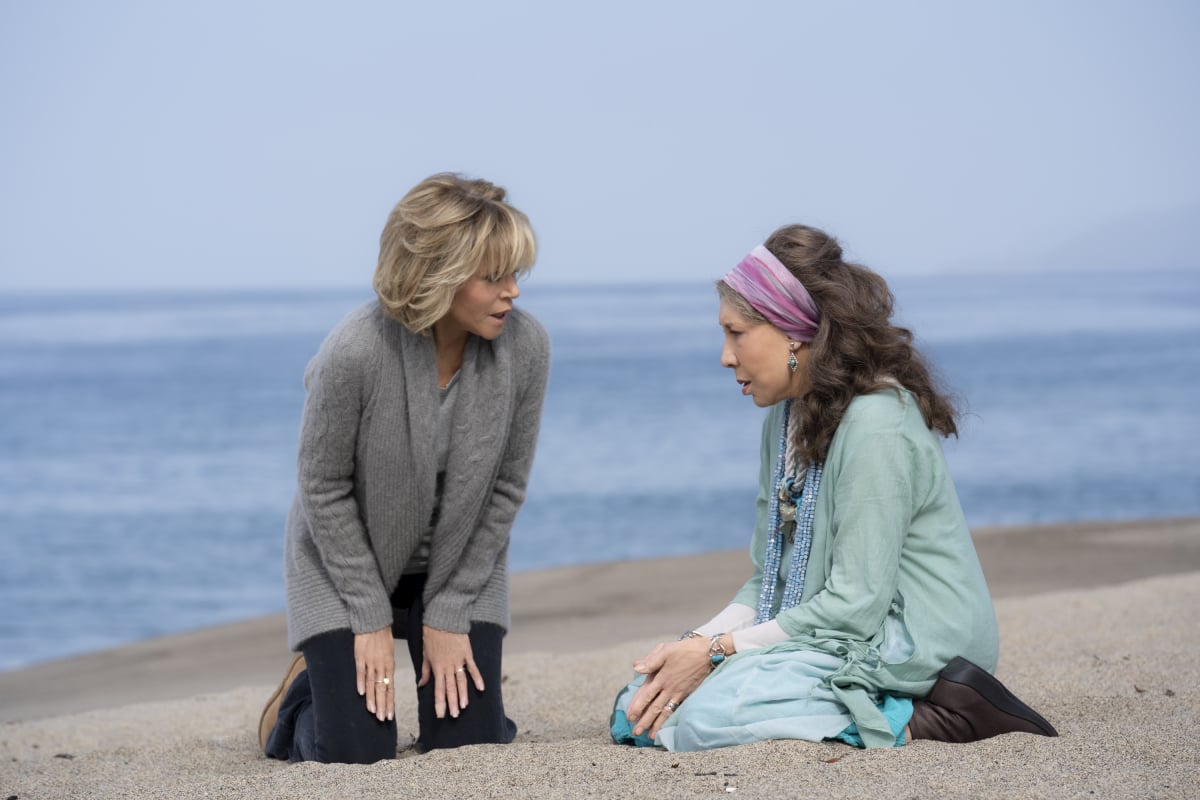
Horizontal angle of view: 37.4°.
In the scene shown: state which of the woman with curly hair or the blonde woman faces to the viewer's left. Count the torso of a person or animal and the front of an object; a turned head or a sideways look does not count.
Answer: the woman with curly hair

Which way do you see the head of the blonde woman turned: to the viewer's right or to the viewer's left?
to the viewer's right

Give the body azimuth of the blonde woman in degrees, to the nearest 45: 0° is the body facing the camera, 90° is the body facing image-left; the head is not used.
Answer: approximately 315°

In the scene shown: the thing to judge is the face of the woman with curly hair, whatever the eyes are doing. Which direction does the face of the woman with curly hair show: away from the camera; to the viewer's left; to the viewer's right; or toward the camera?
to the viewer's left

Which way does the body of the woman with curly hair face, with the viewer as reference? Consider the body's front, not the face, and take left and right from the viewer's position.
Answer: facing to the left of the viewer

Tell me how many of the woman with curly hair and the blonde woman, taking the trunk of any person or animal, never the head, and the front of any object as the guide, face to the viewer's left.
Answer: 1

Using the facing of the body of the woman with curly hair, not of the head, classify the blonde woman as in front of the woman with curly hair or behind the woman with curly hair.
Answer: in front
